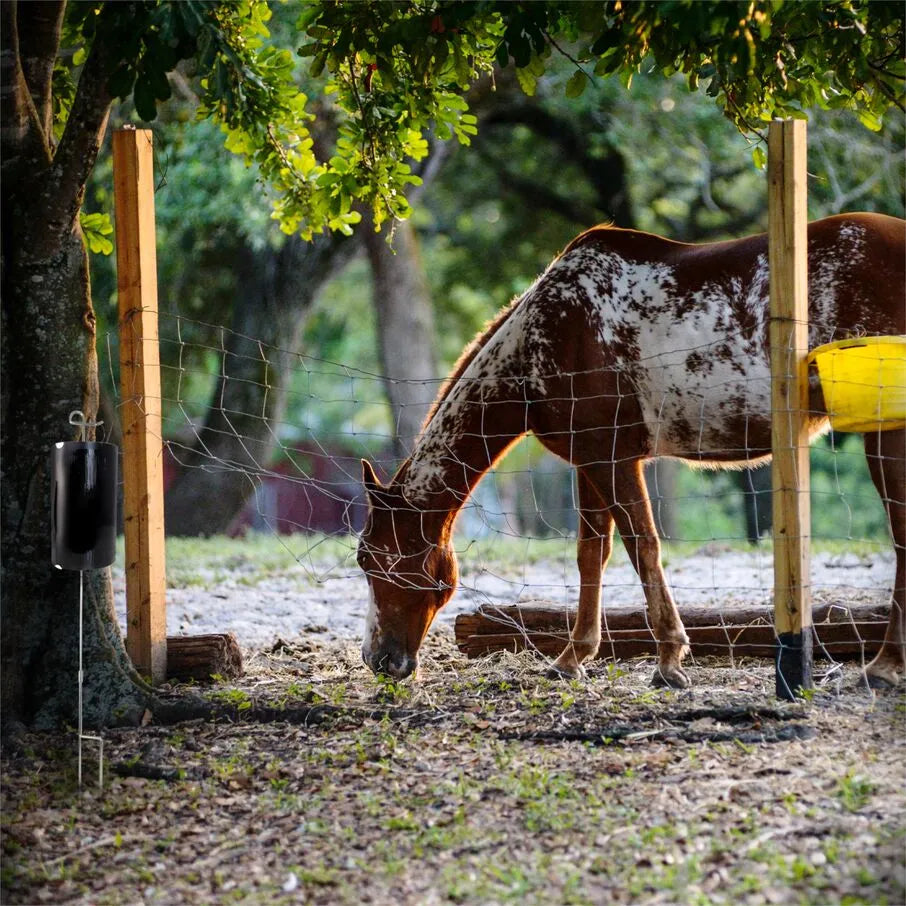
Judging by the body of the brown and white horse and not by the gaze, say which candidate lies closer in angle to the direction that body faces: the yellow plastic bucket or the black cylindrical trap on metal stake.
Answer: the black cylindrical trap on metal stake

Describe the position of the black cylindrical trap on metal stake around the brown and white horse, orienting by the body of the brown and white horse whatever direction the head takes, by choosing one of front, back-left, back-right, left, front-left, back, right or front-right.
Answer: front-left

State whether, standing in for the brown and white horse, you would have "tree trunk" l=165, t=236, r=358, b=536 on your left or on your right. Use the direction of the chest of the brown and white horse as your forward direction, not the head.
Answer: on your right

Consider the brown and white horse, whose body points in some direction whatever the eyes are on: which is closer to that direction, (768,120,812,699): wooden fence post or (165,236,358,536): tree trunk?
the tree trunk

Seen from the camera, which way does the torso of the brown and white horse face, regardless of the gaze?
to the viewer's left

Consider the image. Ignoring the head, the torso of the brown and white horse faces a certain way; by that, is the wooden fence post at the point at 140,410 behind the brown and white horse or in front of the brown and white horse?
in front

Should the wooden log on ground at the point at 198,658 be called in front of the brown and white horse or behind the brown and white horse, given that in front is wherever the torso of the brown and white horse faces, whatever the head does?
in front

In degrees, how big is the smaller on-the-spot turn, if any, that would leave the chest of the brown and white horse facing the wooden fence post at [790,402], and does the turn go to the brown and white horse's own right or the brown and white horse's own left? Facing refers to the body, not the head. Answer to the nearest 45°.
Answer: approximately 135° to the brown and white horse's own left
